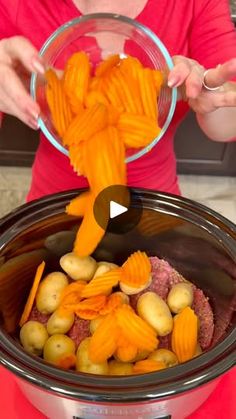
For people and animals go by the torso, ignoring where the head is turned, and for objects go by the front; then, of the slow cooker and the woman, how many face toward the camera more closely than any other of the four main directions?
2

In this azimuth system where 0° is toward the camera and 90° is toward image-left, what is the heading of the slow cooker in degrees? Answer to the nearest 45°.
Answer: approximately 0°

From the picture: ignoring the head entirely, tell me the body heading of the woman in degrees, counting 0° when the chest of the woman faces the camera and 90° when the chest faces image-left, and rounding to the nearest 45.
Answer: approximately 0°
